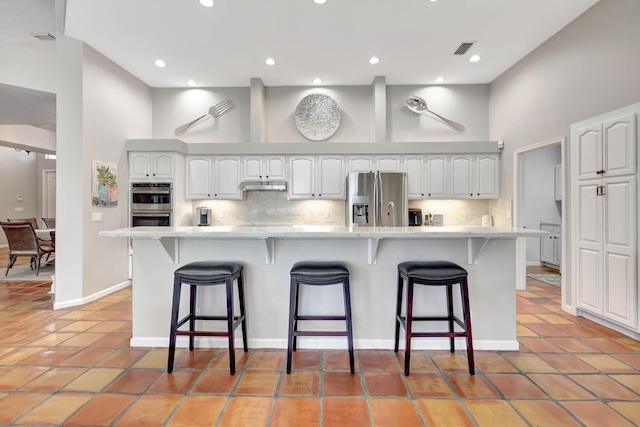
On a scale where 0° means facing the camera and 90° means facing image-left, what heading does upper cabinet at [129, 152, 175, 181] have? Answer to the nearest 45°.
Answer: approximately 0°

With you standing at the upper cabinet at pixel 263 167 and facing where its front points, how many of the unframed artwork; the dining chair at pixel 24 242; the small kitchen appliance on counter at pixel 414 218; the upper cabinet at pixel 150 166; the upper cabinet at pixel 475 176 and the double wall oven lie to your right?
4

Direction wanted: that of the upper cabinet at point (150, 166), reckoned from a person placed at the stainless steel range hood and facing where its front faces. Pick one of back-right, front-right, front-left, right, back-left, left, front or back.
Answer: right

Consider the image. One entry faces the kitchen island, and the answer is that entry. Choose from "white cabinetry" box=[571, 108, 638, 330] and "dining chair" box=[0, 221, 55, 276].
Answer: the white cabinetry

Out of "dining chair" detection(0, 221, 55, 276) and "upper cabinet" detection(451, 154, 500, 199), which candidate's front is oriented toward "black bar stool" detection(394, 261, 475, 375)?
the upper cabinet

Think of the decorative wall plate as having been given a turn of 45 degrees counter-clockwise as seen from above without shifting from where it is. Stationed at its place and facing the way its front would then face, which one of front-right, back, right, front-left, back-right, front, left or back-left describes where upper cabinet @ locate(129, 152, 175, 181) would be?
back-right

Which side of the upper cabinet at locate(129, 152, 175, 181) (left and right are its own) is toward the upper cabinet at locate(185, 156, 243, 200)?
left

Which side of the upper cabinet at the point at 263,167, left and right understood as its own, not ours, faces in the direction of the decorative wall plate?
left

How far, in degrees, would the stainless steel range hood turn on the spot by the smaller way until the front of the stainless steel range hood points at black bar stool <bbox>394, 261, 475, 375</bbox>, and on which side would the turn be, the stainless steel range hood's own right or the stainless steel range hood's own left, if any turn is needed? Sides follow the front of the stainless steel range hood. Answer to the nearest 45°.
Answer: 0° — it already faces it

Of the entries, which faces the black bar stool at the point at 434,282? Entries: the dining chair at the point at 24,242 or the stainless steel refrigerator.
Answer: the stainless steel refrigerator
